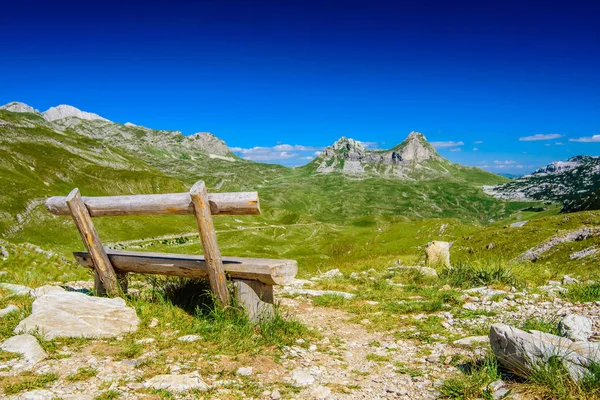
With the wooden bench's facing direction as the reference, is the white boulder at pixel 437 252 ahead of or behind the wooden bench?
ahead

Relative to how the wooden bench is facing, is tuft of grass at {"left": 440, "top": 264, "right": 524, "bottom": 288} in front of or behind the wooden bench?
in front

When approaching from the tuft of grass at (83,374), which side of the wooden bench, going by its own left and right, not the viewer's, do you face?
back

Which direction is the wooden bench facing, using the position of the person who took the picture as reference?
facing away from the viewer and to the right of the viewer

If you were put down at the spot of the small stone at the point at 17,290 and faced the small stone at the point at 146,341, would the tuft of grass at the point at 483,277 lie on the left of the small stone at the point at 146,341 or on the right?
left

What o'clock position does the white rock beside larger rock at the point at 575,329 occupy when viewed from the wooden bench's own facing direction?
The white rock beside larger rock is roughly at 3 o'clock from the wooden bench.

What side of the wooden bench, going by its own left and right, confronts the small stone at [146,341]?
back

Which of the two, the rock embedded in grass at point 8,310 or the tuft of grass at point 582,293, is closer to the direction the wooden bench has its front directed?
the tuft of grass

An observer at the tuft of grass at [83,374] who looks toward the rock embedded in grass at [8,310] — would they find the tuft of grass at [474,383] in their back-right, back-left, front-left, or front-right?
back-right

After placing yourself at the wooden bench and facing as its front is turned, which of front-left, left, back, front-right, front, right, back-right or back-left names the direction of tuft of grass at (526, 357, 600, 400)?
right

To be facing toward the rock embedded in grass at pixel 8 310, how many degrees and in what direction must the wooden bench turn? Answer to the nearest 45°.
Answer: approximately 135° to its left

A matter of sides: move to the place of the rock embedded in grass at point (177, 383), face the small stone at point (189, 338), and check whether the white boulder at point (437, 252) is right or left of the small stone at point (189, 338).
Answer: right

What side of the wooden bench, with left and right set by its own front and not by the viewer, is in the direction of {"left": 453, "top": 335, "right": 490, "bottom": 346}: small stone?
right
